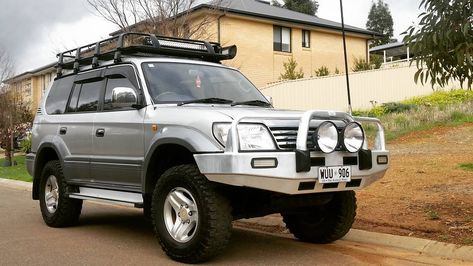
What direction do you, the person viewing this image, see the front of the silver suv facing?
facing the viewer and to the right of the viewer

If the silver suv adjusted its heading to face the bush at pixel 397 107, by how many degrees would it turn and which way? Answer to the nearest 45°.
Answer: approximately 90° to its left

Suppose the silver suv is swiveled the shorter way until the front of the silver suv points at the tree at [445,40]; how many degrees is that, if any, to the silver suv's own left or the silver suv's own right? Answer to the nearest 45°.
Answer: approximately 45° to the silver suv's own left

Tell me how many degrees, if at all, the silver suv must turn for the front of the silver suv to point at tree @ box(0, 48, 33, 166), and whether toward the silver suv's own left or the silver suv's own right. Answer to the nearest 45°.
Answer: approximately 180°

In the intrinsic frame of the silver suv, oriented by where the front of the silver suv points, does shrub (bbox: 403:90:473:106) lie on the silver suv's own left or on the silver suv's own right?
on the silver suv's own left

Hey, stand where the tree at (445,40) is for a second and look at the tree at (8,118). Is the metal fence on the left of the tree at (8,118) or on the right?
right

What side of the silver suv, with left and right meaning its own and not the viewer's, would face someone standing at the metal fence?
left
